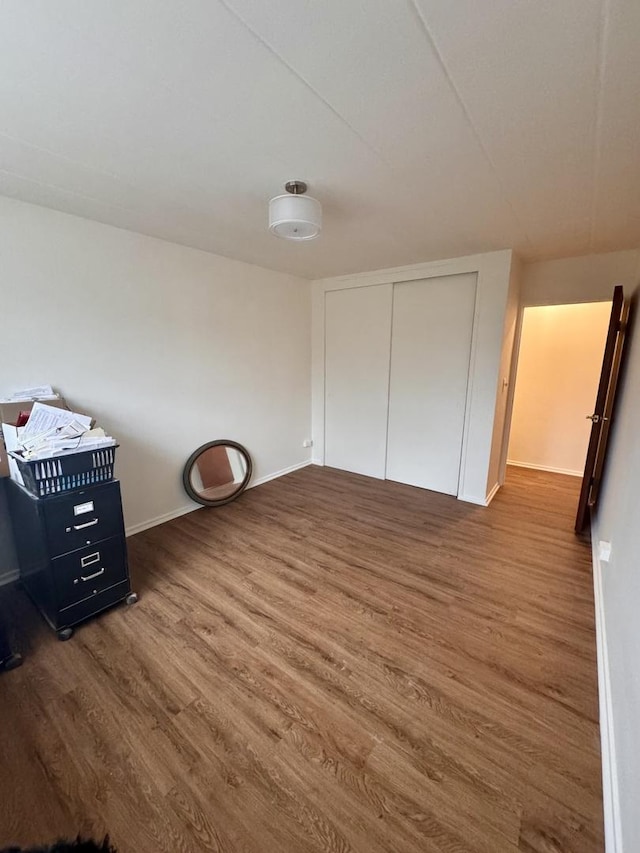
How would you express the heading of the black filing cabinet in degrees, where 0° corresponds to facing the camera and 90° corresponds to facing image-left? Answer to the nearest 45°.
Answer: approximately 315°

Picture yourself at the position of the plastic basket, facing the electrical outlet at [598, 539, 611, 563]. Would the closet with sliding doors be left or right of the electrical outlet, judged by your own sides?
left

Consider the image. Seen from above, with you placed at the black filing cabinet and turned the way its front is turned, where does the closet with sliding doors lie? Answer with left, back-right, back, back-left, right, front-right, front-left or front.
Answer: front-left

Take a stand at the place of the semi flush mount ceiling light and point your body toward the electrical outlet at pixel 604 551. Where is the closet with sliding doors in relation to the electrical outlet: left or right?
left

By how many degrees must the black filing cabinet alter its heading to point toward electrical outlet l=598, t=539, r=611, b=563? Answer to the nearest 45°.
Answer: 0° — it already faces it
